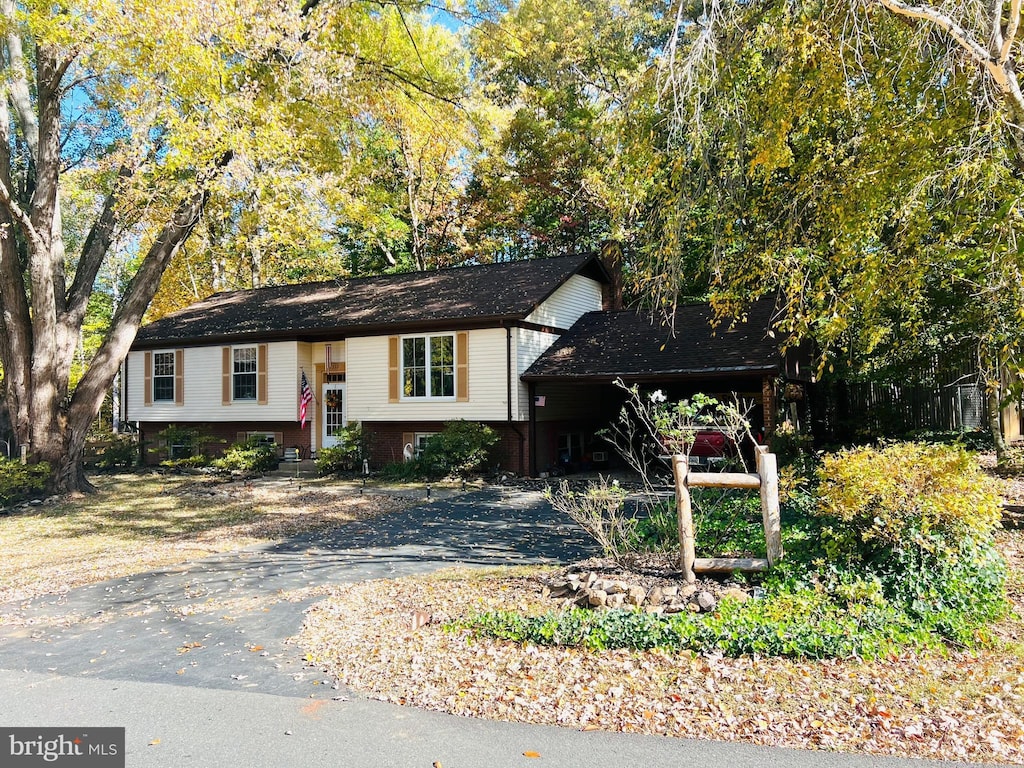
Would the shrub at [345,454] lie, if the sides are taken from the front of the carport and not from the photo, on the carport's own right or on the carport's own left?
on the carport's own right

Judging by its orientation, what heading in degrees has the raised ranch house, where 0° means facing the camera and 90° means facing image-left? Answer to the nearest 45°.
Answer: approximately 45°

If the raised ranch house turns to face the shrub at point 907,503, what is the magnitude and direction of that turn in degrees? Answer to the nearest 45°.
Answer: approximately 45° to its left

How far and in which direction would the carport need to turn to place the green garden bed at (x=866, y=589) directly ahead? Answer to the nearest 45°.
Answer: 0° — it already faces it

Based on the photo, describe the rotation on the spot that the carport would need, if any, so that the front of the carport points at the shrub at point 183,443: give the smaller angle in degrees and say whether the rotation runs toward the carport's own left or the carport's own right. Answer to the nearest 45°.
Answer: approximately 90° to the carport's own right

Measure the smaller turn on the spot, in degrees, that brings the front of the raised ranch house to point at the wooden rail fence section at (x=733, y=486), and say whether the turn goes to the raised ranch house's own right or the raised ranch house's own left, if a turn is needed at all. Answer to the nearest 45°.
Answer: approximately 45° to the raised ranch house's own left

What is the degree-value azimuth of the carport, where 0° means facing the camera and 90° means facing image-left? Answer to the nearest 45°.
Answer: approximately 0°

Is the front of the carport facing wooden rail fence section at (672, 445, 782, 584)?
yes

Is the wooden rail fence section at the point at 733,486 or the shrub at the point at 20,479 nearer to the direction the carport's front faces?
the wooden rail fence section
